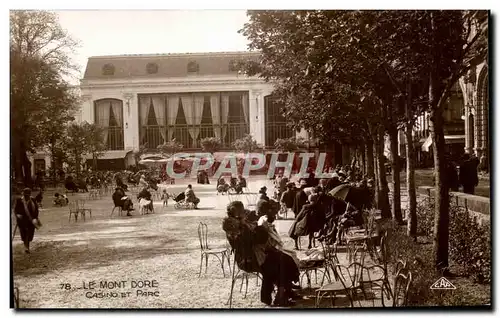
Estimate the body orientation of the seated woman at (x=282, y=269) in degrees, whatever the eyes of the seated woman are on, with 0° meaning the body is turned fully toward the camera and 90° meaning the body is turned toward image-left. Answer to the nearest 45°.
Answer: approximately 270°

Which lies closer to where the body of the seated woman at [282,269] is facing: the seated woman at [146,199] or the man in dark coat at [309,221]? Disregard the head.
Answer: the man in dark coat

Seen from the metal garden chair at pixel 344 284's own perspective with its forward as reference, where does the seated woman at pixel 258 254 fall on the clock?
The seated woman is roughly at 1 o'clock from the metal garden chair.

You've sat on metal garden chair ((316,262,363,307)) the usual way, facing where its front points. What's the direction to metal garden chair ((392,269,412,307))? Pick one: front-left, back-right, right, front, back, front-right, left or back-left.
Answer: back-left

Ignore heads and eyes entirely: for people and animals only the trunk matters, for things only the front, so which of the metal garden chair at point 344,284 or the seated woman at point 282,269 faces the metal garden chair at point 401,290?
the seated woman

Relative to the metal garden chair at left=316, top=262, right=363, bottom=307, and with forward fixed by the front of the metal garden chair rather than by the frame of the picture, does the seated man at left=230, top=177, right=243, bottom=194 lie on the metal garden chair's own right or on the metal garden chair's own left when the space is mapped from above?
on the metal garden chair's own right

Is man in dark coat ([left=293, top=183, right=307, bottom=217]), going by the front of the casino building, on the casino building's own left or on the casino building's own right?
on the casino building's own left

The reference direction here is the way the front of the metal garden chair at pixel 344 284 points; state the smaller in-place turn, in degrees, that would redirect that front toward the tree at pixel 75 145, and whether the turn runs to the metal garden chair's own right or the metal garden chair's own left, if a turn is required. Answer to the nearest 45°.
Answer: approximately 45° to the metal garden chair's own right

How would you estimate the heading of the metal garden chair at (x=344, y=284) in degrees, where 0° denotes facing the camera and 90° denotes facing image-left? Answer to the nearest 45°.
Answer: approximately 45°
